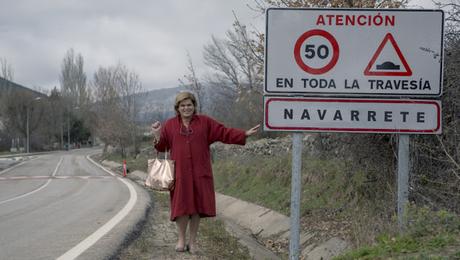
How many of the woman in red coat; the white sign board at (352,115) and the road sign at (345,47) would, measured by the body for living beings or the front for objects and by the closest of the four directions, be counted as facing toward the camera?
3

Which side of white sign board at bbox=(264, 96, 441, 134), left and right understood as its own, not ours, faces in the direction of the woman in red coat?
right

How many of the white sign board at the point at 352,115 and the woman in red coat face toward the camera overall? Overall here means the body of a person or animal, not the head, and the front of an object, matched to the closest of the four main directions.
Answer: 2

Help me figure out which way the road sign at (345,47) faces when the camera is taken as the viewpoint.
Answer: facing the viewer

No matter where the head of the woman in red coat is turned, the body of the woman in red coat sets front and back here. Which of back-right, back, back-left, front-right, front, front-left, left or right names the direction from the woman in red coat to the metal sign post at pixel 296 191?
front-left

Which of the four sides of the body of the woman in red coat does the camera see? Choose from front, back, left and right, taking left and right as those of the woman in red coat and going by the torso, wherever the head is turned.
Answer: front

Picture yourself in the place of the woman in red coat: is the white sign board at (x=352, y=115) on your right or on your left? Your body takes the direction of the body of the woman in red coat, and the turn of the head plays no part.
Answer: on your left
